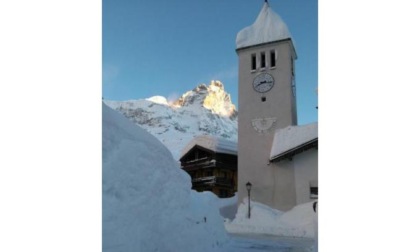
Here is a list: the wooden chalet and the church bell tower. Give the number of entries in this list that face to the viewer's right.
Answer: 0

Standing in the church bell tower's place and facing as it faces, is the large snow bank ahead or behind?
ahead

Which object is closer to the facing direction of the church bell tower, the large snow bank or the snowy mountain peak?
the large snow bank

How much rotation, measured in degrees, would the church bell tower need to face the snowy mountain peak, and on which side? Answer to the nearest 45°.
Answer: approximately 180°

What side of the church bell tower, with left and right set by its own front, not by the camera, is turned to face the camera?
front

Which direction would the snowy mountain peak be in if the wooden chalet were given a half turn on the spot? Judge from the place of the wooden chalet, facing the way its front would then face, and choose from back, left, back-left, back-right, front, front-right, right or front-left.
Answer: front-left
